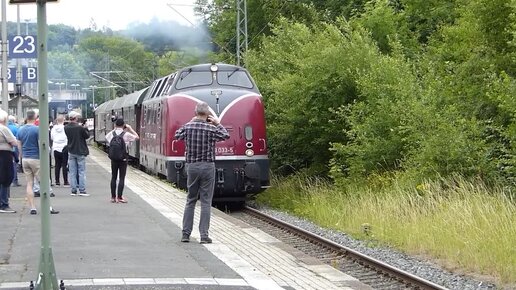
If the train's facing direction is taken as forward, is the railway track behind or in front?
in front

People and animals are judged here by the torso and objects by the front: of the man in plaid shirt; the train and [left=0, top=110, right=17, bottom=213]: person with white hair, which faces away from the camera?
the man in plaid shirt

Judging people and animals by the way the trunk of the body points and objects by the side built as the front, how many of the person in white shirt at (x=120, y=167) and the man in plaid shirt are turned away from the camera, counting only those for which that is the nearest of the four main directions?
2

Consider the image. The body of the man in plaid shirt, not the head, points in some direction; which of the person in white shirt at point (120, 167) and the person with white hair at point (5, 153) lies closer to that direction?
the person in white shirt

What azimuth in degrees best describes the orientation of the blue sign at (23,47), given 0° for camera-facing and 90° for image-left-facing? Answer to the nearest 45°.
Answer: approximately 0°

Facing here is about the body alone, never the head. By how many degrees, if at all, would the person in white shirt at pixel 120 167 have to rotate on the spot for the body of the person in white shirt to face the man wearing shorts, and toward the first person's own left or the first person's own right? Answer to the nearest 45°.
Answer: approximately 135° to the first person's own left

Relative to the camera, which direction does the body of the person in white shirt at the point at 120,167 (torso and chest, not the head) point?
away from the camera

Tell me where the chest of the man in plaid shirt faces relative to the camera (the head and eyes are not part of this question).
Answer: away from the camera
